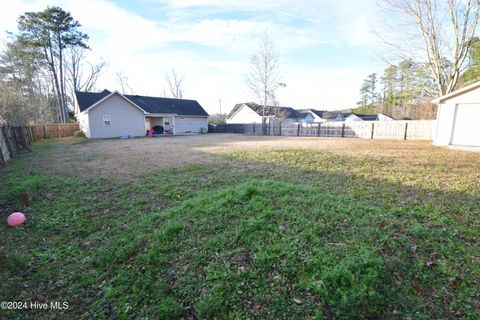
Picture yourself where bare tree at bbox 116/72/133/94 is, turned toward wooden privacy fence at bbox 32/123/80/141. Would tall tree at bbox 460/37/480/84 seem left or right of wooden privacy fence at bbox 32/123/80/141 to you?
left

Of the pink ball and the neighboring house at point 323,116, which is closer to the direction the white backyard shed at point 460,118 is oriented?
the pink ball

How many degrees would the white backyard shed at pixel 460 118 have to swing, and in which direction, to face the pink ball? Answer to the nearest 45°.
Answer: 0° — it already faces it

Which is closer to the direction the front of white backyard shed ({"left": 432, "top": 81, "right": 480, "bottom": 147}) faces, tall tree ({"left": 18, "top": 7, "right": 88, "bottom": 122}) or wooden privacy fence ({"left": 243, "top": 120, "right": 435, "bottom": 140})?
the tall tree

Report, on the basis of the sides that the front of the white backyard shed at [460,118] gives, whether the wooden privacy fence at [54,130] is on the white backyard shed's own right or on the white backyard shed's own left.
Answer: on the white backyard shed's own right

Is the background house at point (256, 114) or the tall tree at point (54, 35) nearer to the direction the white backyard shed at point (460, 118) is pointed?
the tall tree
